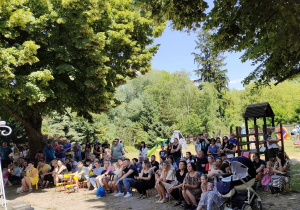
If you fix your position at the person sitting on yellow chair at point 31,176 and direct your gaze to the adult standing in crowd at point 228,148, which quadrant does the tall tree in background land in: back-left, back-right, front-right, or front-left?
front-left

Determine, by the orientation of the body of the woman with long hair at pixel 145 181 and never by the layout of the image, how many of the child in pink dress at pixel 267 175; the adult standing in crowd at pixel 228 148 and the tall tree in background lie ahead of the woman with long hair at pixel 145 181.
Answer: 0

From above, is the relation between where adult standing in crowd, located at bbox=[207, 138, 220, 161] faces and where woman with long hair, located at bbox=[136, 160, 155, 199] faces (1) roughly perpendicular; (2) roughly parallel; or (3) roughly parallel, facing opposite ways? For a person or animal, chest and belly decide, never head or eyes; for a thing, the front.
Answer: roughly parallel

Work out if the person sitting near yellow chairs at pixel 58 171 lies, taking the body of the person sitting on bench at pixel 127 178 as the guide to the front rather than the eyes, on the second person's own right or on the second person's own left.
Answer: on the second person's own right

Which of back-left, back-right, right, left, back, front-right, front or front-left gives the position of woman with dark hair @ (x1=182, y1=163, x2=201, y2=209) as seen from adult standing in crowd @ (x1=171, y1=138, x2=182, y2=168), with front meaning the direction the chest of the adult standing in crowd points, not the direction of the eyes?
front-left

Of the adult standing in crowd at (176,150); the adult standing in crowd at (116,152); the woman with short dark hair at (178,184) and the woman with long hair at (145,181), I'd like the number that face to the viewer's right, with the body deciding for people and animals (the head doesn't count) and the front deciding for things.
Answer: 0

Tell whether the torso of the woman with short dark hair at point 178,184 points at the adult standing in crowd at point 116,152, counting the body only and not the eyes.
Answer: no

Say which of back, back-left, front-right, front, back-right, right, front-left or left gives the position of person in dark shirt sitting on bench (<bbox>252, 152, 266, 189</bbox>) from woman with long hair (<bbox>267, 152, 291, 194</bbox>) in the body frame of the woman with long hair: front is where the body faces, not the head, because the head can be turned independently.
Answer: right

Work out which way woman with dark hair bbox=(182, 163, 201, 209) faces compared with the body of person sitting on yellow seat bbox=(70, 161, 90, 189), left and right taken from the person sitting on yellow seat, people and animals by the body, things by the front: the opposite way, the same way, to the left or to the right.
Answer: the same way

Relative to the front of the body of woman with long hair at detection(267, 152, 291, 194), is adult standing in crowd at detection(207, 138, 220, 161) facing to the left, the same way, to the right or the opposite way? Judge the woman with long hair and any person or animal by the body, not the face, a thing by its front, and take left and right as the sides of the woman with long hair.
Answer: the same way

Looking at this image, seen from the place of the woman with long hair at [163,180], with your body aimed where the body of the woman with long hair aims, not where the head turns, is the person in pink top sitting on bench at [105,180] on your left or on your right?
on your right

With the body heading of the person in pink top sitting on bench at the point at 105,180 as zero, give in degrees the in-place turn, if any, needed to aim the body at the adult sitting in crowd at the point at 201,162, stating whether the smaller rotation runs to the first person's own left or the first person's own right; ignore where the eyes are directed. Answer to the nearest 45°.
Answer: approximately 135° to the first person's own left

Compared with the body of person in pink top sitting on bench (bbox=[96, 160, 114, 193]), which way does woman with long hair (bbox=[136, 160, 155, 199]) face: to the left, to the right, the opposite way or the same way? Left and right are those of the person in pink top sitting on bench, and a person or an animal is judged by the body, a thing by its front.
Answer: the same way

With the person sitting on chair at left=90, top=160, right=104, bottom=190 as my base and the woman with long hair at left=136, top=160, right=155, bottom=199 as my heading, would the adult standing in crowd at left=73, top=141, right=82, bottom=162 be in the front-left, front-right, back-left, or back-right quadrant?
back-left

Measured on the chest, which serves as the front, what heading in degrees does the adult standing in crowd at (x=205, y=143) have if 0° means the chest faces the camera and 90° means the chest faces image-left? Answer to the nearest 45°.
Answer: approximately 45°

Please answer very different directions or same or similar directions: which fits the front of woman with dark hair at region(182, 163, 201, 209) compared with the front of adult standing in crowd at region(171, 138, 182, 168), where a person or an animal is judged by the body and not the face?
same or similar directions

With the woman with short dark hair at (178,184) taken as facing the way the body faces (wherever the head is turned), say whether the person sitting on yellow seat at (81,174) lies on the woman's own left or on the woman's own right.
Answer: on the woman's own right

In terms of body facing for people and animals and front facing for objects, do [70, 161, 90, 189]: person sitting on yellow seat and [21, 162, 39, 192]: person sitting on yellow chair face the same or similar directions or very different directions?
same or similar directions
